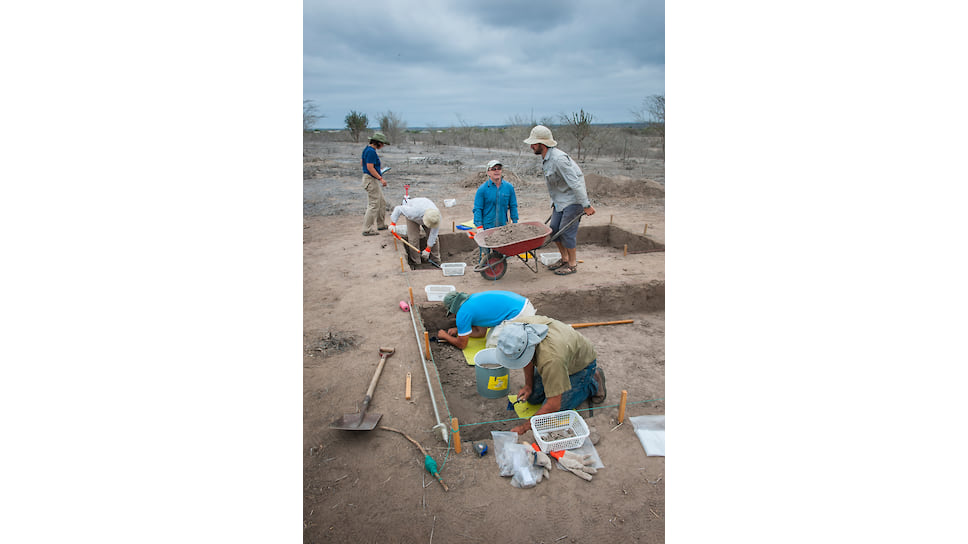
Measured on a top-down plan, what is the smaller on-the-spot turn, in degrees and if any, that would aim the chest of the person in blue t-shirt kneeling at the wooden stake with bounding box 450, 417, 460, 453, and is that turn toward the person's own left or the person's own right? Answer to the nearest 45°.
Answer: approximately 90° to the person's own left

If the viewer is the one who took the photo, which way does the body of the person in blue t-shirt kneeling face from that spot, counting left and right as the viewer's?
facing to the left of the viewer

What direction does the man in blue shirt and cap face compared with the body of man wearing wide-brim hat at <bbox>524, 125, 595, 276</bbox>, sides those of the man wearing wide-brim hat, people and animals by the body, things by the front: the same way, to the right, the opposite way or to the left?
to the left

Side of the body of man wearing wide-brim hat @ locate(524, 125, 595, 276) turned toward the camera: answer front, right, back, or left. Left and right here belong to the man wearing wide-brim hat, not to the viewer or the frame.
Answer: left

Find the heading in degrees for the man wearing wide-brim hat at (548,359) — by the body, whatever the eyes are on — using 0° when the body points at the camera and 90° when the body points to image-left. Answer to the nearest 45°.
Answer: approximately 45°

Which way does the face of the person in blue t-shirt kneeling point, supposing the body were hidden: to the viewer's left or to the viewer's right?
to the viewer's left

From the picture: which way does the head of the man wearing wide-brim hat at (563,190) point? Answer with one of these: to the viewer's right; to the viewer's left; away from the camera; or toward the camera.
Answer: to the viewer's left

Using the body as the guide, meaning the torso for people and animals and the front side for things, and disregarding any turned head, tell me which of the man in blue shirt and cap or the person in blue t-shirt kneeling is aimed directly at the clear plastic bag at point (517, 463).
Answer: the man in blue shirt and cap

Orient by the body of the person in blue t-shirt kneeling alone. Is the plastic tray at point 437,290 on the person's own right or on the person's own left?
on the person's own right

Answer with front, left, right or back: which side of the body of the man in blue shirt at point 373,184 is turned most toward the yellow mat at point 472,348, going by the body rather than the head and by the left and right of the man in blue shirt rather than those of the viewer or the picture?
right

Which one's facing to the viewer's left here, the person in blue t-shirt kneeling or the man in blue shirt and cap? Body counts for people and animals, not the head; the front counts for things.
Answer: the person in blue t-shirt kneeling

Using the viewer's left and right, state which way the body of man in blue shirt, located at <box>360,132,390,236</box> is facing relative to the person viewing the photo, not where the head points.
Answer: facing to the right of the viewer

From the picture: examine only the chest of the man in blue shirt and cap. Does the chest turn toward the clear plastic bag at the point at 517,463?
yes
